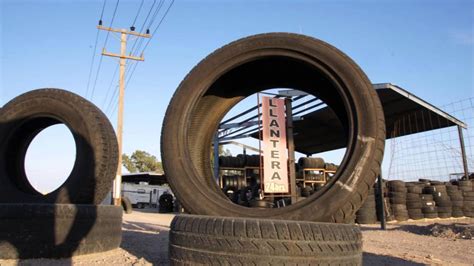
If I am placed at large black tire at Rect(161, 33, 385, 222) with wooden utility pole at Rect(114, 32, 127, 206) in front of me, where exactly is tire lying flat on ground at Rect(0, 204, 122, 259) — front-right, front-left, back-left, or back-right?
front-left

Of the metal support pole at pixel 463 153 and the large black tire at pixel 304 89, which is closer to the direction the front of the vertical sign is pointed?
the large black tire

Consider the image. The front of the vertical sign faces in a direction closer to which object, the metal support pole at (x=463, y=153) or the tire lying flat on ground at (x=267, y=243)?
the tire lying flat on ground

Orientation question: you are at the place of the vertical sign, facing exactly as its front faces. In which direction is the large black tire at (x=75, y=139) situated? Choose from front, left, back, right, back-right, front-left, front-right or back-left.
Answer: front-right

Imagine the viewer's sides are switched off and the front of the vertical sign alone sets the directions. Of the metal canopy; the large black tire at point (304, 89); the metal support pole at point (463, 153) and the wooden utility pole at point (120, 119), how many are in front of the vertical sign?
1

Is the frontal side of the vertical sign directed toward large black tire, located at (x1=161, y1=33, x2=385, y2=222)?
yes

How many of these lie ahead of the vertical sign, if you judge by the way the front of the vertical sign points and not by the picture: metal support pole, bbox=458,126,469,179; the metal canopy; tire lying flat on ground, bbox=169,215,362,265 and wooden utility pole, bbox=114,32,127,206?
1

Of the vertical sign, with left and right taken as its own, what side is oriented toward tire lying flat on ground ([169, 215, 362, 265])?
front

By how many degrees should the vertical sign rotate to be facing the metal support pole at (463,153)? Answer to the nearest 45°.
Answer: approximately 135° to its left

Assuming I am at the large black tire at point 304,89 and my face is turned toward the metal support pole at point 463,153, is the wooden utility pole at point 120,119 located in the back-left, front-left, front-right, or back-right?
front-left

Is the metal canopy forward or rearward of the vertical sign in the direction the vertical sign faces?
rearward

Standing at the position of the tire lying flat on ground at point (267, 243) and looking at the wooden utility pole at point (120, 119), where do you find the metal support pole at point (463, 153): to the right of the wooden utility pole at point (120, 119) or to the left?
right

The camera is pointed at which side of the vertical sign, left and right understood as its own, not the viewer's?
front

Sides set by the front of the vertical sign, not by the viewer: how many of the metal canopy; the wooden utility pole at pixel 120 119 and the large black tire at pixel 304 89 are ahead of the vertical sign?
1

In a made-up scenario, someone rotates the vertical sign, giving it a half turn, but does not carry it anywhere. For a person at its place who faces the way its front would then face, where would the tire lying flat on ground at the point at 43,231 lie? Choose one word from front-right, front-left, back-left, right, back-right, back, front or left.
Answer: back-left

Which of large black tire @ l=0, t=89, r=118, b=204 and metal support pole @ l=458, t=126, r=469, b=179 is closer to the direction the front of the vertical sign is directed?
the large black tire
